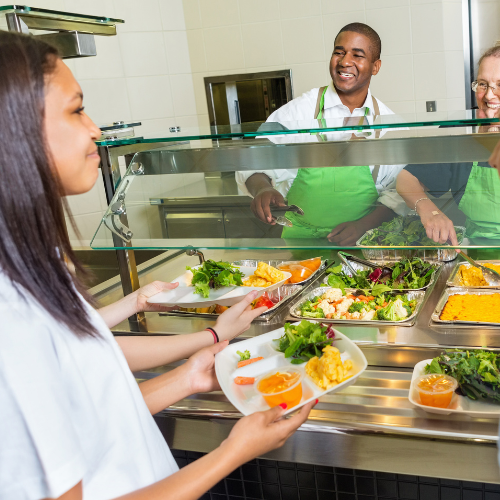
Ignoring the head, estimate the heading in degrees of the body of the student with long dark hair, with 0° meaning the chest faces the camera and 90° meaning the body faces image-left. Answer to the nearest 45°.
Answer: approximately 270°

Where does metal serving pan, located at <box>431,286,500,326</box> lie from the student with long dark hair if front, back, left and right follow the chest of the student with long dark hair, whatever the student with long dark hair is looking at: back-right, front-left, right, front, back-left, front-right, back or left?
front-left

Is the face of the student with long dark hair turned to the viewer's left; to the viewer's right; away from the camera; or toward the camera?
to the viewer's right

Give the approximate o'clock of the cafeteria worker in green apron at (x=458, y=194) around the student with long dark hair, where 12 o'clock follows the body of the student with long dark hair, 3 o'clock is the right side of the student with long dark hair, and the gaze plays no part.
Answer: The cafeteria worker in green apron is roughly at 11 o'clock from the student with long dark hair.

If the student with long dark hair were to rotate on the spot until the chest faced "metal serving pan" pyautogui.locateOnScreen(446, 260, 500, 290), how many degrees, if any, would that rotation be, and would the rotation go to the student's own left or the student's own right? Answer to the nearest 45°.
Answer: approximately 45° to the student's own left

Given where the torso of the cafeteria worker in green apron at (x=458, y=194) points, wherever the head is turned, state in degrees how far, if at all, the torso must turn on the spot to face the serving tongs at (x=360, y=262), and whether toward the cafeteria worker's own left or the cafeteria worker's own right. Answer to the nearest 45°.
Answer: approximately 90° to the cafeteria worker's own right

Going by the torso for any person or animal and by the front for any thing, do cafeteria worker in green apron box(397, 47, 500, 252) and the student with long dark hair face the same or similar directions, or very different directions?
very different directions

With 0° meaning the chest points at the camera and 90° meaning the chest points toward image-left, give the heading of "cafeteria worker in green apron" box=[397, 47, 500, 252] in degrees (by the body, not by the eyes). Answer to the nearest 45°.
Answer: approximately 45°

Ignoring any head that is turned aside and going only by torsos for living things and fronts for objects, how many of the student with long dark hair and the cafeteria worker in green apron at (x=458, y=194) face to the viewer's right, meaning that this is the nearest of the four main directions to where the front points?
1
